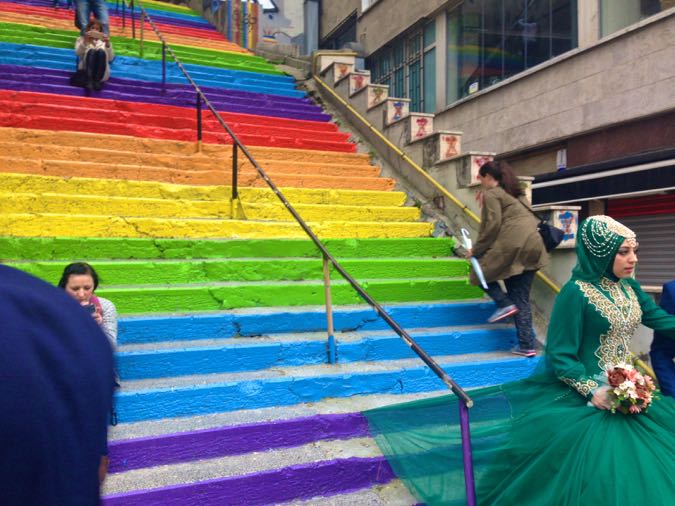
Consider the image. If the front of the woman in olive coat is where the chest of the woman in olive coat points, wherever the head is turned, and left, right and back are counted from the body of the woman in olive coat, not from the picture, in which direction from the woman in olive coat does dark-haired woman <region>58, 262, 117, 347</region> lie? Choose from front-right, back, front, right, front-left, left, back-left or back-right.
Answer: left

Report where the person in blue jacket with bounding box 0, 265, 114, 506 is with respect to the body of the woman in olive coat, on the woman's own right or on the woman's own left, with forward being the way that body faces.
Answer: on the woman's own left

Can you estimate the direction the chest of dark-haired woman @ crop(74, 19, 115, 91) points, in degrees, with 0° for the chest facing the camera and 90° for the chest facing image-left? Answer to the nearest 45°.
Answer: approximately 0°

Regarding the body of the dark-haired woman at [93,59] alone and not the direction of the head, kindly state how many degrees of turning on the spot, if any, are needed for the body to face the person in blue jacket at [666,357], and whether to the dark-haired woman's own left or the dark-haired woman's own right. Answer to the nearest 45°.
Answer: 0° — they already face them

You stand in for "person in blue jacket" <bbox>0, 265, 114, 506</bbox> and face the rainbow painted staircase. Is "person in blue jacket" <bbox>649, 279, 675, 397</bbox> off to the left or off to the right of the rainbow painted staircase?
right

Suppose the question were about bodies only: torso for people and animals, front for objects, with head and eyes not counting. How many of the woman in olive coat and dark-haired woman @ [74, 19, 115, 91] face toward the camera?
1

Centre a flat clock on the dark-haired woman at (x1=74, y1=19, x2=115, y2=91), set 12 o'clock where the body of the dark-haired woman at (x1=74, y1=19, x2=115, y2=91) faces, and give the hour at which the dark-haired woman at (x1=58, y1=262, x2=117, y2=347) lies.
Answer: the dark-haired woman at (x1=58, y1=262, x2=117, y2=347) is roughly at 12 o'clock from the dark-haired woman at (x1=74, y1=19, x2=115, y2=91).

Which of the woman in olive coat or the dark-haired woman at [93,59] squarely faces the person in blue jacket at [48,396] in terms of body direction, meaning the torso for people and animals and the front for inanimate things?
the dark-haired woman

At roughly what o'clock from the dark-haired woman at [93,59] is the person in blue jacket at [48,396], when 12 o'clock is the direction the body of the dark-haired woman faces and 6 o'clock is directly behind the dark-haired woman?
The person in blue jacket is roughly at 12 o'clock from the dark-haired woman.
